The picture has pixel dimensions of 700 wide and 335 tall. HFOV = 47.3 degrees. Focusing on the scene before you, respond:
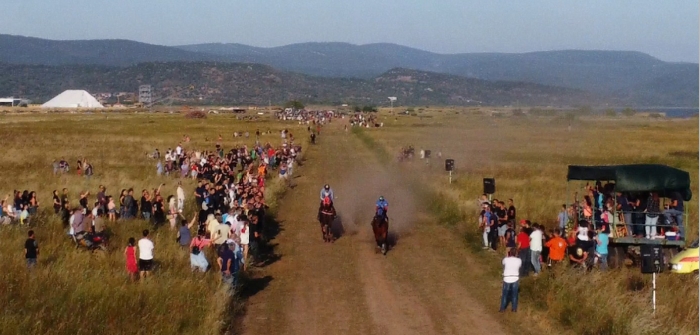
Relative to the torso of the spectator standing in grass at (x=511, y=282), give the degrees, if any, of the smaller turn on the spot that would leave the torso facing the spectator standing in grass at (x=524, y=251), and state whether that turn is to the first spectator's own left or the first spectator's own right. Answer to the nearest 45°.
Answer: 0° — they already face them

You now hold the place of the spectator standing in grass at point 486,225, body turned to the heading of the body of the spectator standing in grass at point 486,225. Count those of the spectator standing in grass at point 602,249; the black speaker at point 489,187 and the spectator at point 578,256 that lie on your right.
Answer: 1

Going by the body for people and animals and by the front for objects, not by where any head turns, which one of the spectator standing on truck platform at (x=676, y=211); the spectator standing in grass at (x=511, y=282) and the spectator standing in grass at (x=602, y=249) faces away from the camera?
the spectator standing in grass at (x=511, y=282)

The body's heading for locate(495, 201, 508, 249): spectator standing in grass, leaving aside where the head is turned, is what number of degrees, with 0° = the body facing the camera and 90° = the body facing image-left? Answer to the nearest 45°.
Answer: approximately 90°

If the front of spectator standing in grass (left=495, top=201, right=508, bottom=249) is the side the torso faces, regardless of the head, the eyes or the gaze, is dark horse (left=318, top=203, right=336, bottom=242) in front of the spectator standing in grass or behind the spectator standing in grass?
in front

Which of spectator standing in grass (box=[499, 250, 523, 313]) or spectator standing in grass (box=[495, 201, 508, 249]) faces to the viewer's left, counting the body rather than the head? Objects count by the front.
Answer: spectator standing in grass (box=[495, 201, 508, 249])

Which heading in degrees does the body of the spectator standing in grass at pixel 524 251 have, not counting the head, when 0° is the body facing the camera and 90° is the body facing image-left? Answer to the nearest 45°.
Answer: approximately 135°

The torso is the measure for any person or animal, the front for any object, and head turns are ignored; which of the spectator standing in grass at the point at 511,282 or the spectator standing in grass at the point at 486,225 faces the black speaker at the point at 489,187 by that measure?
the spectator standing in grass at the point at 511,282

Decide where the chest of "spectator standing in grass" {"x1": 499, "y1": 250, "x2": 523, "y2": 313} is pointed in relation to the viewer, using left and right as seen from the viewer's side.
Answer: facing away from the viewer

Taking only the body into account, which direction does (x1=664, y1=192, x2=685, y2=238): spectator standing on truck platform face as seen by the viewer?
to the viewer's left

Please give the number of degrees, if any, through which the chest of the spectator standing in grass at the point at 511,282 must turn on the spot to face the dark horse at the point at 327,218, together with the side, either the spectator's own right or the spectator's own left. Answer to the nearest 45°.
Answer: approximately 45° to the spectator's own left

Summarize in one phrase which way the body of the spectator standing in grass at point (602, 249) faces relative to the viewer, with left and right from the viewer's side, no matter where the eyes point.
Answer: facing to the left of the viewer

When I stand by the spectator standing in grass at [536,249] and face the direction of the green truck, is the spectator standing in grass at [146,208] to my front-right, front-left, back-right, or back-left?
back-left

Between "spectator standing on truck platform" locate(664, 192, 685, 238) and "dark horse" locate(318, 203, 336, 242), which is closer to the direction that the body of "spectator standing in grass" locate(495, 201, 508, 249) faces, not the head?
the dark horse

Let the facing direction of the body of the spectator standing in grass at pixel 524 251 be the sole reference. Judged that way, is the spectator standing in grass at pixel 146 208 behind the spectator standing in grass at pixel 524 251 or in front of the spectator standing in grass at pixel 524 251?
in front
